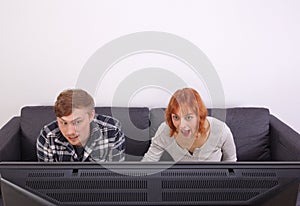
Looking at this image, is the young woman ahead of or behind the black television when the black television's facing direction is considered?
ahead

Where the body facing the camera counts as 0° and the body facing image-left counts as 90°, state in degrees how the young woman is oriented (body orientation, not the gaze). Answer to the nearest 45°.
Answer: approximately 0°

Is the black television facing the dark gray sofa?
yes

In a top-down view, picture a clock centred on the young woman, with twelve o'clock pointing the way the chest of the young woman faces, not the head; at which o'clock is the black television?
The black television is roughly at 12 o'clock from the young woman.

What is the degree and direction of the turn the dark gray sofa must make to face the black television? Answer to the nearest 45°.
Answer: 0° — it already faces it

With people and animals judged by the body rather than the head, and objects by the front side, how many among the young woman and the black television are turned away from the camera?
1

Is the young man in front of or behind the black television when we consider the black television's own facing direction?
in front

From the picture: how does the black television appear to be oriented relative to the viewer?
away from the camera
